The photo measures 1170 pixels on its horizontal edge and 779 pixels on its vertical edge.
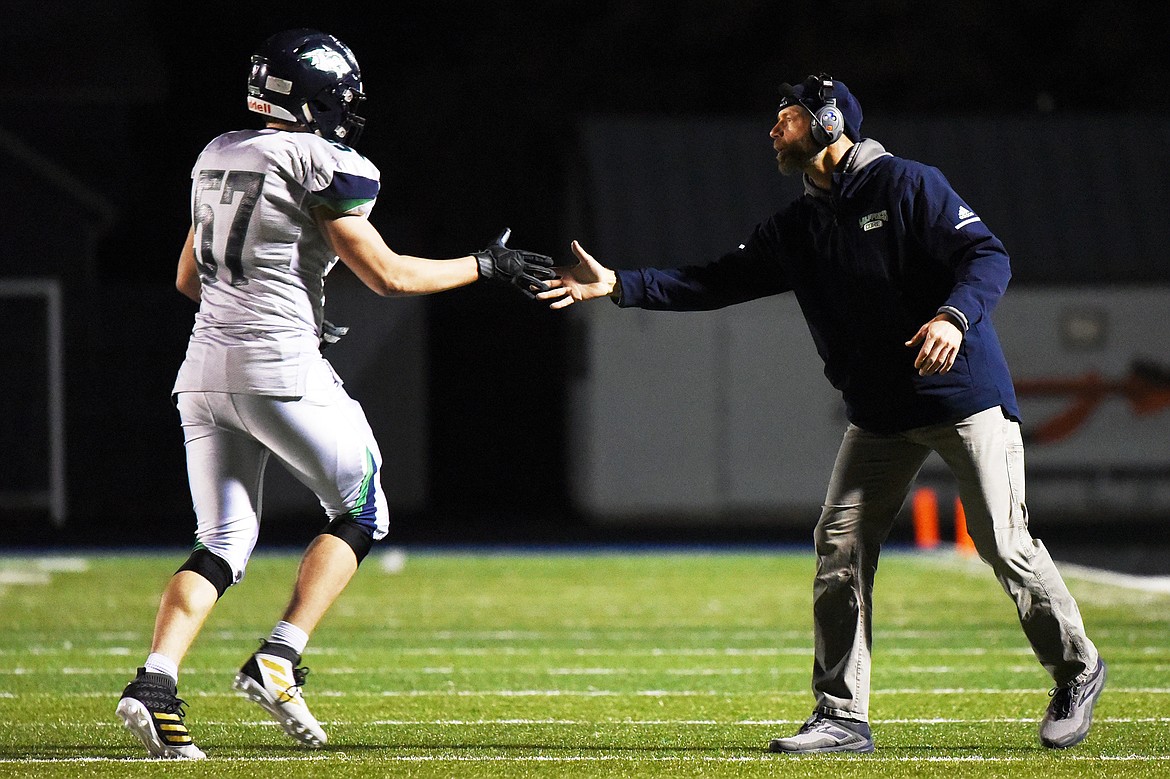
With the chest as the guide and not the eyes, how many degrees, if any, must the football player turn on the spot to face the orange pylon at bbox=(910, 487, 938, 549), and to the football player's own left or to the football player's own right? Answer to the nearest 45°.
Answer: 0° — they already face it

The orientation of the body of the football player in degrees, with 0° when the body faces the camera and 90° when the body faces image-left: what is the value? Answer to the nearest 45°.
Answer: approximately 225°

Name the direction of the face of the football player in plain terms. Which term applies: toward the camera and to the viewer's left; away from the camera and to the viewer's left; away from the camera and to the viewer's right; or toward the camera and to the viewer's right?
away from the camera and to the viewer's right
